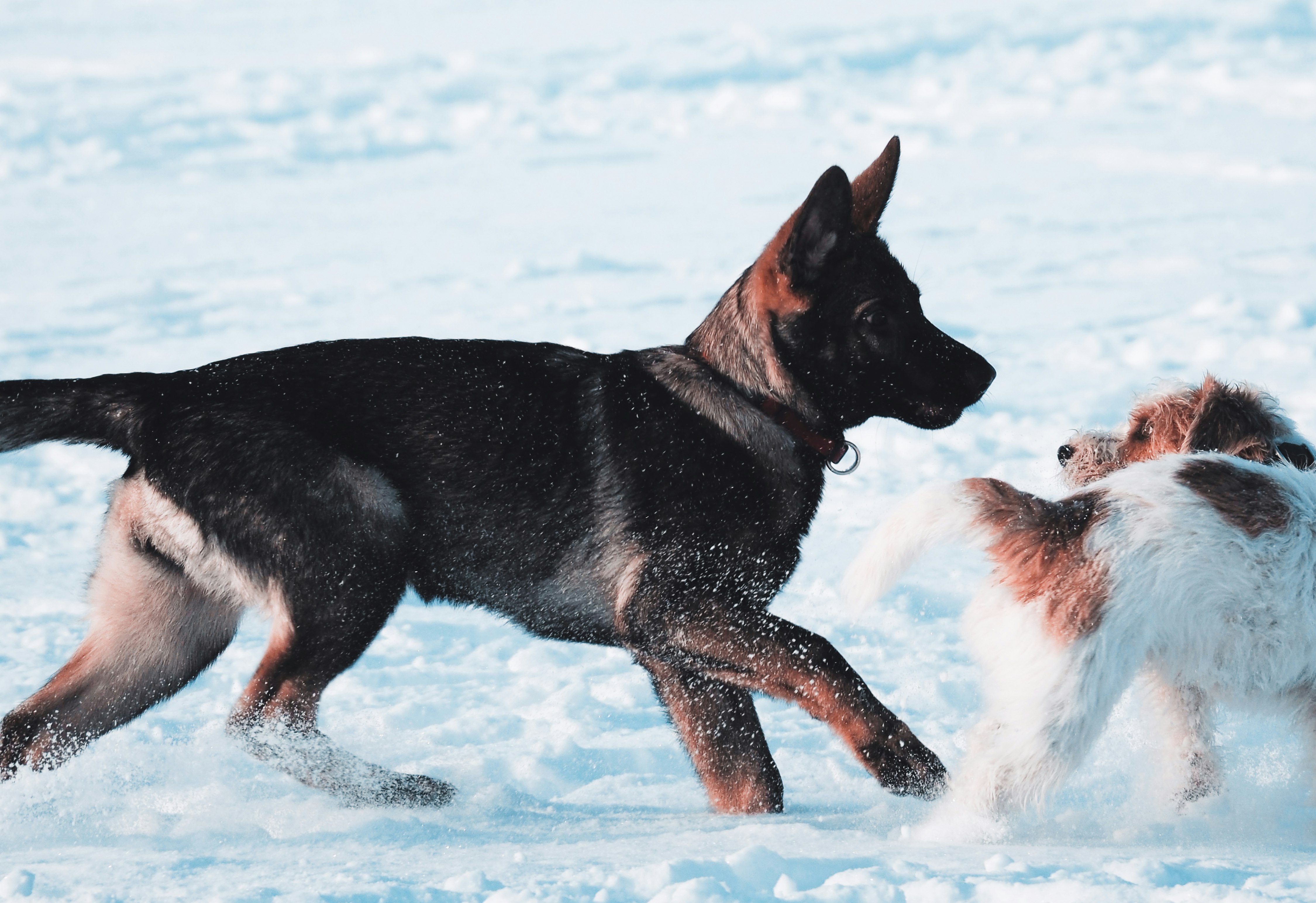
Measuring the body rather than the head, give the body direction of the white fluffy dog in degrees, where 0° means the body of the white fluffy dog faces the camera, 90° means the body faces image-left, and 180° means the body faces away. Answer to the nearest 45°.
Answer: approximately 270°

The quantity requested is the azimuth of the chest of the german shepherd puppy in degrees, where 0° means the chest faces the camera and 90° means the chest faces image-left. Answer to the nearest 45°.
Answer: approximately 270°
